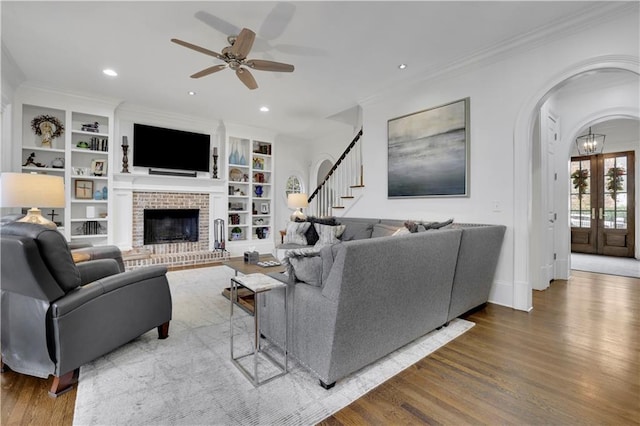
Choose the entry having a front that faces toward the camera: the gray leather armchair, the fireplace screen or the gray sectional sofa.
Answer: the fireplace screen

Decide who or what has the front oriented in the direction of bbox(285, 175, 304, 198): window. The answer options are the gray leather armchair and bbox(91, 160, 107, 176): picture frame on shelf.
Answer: the gray leather armchair

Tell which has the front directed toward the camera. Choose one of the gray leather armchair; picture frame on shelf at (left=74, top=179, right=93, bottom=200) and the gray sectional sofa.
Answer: the picture frame on shelf

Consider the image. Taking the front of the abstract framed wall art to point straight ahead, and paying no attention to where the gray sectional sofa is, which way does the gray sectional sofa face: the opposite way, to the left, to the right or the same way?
to the right

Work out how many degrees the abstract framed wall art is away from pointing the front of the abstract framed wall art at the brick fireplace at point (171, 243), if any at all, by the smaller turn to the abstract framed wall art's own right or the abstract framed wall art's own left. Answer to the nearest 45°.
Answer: approximately 45° to the abstract framed wall art's own right

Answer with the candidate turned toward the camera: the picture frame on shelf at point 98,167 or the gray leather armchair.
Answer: the picture frame on shelf

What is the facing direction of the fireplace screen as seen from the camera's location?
facing the viewer

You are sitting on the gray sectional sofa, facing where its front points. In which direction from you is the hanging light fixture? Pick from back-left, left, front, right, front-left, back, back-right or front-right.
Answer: right

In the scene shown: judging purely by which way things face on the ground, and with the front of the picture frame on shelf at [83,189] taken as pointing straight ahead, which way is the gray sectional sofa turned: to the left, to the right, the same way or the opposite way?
the opposite way

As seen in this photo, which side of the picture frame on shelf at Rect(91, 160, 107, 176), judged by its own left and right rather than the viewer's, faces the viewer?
front

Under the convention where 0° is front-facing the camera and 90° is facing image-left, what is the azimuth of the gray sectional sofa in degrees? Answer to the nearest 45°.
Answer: approximately 135°

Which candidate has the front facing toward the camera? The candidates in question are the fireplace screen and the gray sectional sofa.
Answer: the fireplace screen

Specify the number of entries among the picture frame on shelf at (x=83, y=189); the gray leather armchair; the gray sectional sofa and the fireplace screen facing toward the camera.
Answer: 2

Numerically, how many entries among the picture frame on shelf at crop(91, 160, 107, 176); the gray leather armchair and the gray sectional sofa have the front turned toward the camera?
1

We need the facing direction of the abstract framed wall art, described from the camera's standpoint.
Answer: facing the viewer and to the left of the viewer

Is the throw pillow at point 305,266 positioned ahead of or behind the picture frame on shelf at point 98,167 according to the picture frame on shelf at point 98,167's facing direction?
ahead

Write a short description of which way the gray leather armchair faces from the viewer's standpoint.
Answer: facing away from the viewer and to the right of the viewer

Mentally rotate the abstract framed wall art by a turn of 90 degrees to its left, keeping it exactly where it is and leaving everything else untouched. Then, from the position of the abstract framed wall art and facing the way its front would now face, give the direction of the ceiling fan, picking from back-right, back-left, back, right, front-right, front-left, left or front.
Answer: right

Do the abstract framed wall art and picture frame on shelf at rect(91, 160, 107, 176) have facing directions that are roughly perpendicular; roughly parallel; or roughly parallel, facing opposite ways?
roughly perpendicular

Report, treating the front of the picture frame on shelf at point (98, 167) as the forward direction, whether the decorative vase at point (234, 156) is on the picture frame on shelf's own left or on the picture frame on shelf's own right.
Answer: on the picture frame on shelf's own left
